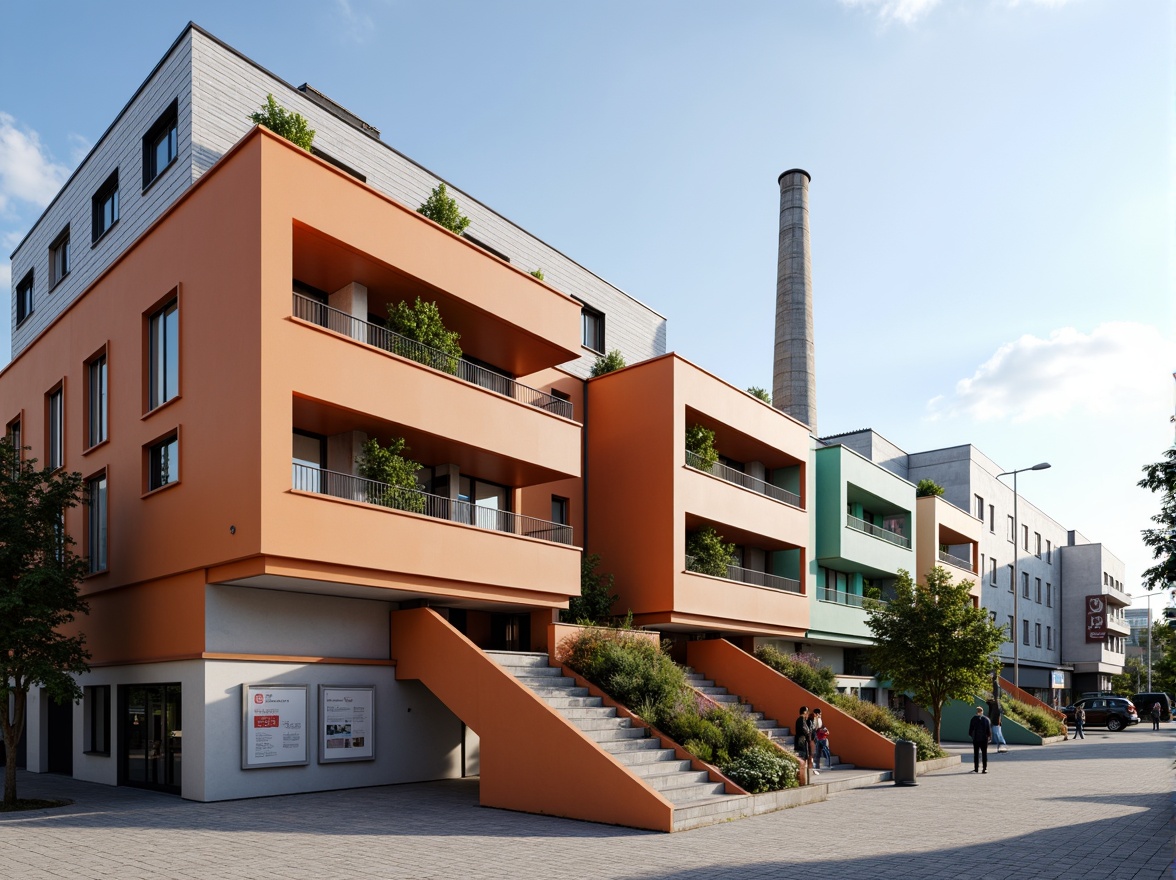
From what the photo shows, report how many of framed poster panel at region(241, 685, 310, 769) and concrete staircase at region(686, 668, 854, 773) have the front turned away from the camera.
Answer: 0

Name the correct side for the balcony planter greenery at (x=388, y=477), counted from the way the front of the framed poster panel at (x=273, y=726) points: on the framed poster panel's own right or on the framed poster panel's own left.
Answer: on the framed poster panel's own left

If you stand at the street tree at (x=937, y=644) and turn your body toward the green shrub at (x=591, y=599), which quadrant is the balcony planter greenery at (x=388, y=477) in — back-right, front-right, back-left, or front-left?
front-left

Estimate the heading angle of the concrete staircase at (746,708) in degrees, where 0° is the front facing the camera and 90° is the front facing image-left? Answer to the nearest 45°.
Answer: approximately 315°

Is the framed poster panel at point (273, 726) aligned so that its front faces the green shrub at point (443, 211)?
no
